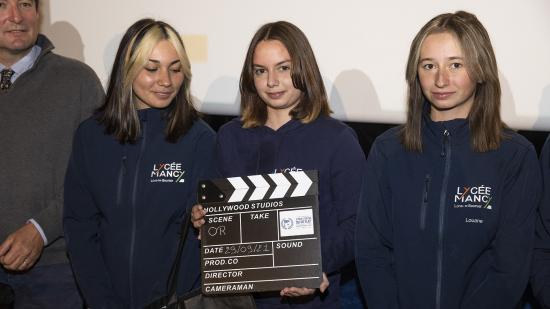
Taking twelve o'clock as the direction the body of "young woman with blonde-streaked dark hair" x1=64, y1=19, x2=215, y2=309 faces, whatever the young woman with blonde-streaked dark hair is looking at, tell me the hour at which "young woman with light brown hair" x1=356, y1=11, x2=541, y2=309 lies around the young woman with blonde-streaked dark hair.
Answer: The young woman with light brown hair is roughly at 10 o'clock from the young woman with blonde-streaked dark hair.

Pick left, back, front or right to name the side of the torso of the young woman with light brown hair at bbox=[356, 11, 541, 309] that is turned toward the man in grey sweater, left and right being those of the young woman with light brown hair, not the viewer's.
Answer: right

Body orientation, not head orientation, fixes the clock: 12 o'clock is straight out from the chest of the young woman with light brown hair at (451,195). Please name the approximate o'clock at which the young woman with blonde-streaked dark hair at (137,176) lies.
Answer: The young woman with blonde-streaked dark hair is roughly at 3 o'clock from the young woman with light brown hair.

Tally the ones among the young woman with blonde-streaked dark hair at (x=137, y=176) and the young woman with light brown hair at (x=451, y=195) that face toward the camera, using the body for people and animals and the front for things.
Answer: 2

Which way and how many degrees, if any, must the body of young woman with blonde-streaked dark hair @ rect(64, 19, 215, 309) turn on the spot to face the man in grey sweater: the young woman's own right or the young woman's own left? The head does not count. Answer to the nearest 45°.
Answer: approximately 135° to the young woman's own right
